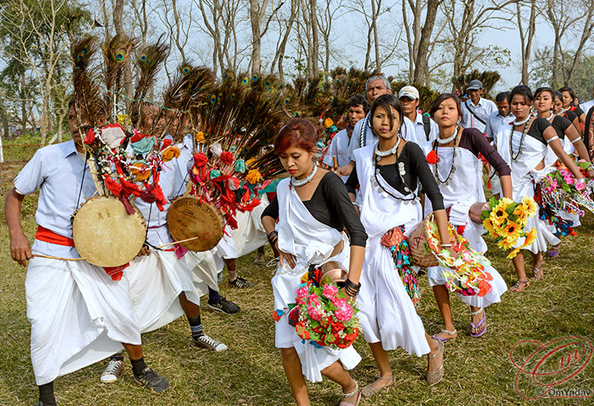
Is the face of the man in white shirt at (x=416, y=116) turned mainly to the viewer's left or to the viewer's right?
to the viewer's left

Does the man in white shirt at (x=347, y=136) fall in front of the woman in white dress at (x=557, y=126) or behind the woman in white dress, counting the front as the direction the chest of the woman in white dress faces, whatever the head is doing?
in front

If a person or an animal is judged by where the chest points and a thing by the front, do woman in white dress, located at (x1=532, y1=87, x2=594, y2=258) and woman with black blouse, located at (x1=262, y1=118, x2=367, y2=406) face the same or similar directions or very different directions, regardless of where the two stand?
same or similar directions

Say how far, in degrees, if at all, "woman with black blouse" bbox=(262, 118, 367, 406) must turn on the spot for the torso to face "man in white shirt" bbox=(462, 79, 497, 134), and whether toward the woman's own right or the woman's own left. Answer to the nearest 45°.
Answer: approximately 180°

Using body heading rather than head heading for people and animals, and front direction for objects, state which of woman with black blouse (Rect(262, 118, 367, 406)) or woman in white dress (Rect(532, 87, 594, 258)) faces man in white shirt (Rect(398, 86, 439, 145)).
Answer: the woman in white dress

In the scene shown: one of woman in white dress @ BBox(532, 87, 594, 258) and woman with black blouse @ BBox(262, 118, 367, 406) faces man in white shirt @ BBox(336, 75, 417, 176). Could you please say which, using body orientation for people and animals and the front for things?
the woman in white dress

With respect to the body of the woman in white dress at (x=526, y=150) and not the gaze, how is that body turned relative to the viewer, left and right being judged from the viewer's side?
facing the viewer and to the left of the viewer

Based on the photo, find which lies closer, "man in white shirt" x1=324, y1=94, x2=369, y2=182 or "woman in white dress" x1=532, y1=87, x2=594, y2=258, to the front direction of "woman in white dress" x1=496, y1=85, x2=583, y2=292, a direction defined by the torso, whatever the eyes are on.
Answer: the man in white shirt

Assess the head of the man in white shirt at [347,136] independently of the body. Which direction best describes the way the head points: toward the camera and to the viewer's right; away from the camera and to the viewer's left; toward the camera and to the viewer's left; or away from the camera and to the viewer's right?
toward the camera and to the viewer's left

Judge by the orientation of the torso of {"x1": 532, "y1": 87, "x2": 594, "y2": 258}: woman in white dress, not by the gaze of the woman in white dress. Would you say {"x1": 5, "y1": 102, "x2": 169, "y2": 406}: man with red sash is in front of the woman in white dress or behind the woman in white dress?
in front

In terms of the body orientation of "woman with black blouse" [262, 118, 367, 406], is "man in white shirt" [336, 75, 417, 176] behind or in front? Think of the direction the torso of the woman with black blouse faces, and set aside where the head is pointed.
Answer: behind

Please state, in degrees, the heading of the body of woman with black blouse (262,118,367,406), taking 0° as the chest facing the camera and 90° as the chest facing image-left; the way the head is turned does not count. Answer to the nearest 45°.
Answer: approximately 45°

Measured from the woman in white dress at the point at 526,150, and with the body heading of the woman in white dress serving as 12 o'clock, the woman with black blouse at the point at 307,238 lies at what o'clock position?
The woman with black blouse is roughly at 11 o'clock from the woman in white dress.

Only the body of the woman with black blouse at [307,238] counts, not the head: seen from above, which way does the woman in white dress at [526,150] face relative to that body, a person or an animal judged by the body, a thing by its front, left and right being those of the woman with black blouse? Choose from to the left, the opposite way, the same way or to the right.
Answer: the same way

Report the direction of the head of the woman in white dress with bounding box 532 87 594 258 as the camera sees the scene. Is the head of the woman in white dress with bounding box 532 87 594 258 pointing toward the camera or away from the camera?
toward the camera

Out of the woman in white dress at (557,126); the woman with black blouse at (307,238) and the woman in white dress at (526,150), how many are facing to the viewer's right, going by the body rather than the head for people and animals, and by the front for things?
0

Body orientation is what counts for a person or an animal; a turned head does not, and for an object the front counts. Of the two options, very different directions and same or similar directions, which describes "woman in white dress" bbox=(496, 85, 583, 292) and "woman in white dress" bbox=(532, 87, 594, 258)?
same or similar directions

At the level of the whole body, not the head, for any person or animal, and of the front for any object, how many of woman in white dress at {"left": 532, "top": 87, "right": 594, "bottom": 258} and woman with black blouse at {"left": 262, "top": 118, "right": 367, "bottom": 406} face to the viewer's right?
0

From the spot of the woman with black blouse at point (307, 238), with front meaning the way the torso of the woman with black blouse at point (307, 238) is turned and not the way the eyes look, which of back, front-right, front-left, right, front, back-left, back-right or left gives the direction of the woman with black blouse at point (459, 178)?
back
